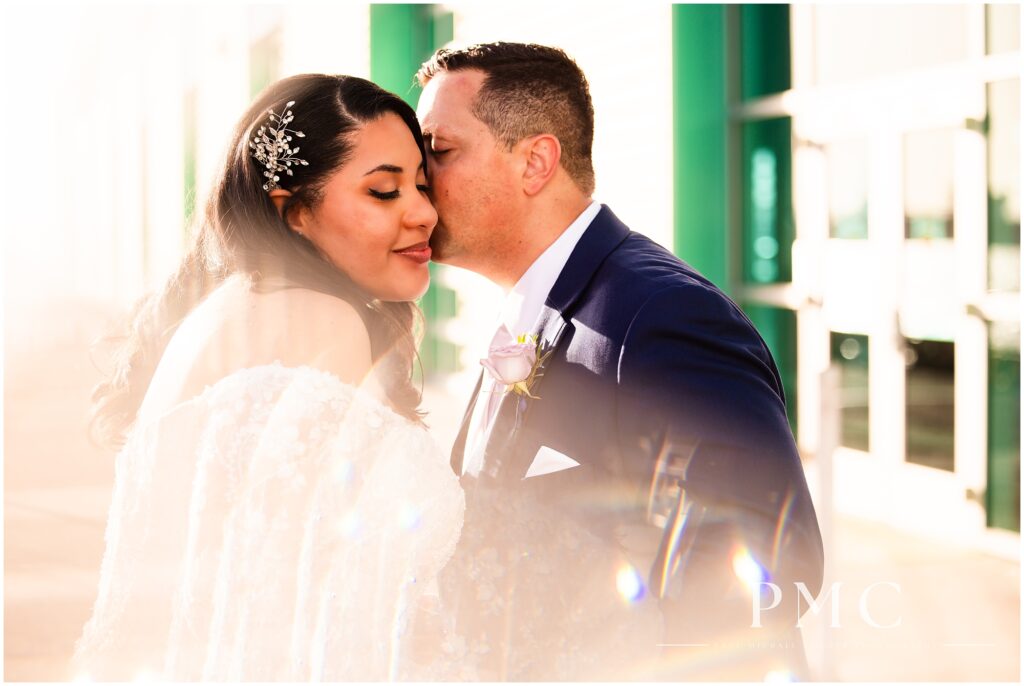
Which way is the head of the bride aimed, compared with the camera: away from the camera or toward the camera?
toward the camera

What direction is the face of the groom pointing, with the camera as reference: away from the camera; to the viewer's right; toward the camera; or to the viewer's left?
to the viewer's left

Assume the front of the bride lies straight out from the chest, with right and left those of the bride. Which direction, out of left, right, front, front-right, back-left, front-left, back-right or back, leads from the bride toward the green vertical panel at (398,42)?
left

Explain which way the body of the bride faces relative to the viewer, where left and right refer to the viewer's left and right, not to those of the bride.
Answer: facing to the right of the viewer

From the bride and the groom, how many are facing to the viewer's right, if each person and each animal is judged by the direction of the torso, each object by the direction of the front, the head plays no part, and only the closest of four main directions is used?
1

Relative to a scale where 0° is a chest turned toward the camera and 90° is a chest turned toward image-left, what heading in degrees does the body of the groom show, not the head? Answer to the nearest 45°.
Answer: approximately 45°
